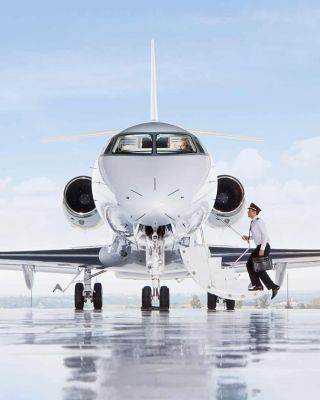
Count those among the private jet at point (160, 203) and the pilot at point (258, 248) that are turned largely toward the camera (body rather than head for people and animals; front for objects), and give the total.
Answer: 1

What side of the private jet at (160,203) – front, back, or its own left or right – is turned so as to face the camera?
front

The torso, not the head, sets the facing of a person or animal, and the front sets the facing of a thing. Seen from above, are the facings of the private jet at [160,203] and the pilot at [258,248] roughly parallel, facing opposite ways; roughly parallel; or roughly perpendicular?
roughly perpendicular

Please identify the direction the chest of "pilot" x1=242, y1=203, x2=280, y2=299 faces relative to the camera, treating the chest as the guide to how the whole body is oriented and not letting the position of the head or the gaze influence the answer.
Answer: to the viewer's left
